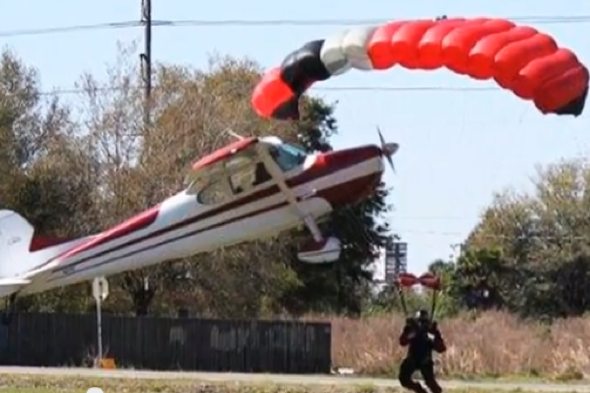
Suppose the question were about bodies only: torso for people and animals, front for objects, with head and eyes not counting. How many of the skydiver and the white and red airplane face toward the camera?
1

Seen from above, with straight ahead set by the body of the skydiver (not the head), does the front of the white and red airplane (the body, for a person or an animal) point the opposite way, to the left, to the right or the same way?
to the left

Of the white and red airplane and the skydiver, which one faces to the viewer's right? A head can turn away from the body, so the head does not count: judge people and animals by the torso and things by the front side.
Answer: the white and red airplane

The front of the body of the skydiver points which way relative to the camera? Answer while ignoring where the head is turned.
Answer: toward the camera

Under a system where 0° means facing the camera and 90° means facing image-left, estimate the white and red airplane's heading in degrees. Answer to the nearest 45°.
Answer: approximately 270°
